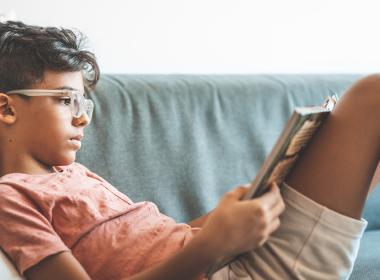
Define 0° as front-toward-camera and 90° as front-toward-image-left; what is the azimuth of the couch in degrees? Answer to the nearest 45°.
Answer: approximately 0°
